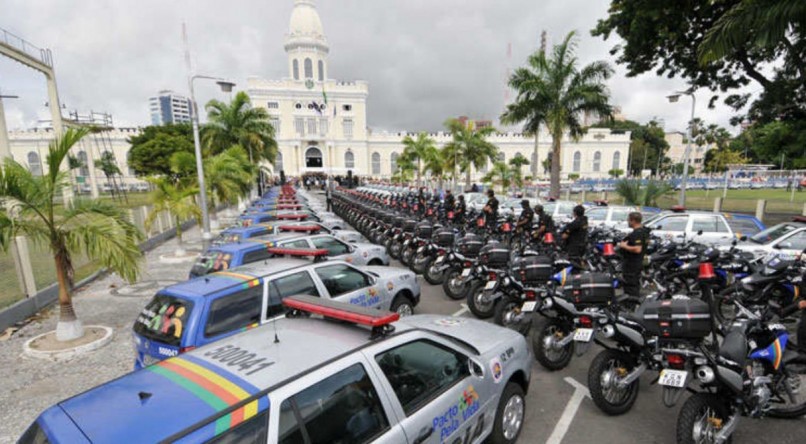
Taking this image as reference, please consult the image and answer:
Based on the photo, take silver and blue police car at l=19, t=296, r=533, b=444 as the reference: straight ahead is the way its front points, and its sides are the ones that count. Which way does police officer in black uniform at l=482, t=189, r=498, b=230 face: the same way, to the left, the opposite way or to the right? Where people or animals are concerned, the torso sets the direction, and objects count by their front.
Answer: to the left

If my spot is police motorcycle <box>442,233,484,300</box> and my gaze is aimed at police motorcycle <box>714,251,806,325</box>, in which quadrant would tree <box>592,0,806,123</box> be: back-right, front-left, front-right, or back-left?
front-left

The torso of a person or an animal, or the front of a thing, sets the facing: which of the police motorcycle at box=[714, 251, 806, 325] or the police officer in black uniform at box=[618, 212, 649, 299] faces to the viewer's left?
the police officer in black uniform

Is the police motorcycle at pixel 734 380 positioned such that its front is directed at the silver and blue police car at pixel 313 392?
no

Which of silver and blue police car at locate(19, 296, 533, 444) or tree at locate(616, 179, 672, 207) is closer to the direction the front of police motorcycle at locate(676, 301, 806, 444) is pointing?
the tree

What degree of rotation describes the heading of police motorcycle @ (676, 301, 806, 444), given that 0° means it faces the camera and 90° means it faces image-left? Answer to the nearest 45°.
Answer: approximately 225°

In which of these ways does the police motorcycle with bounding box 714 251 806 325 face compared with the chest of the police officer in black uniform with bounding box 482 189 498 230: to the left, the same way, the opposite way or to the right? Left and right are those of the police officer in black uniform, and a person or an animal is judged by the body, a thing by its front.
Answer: the opposite way

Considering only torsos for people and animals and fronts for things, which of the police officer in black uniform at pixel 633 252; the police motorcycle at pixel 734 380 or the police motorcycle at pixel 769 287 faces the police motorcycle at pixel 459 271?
the police officer in black uniform

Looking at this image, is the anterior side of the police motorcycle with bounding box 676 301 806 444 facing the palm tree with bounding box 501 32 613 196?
no

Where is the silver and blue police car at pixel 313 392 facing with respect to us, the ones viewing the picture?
facing away from the viewer and to the right of the viewer

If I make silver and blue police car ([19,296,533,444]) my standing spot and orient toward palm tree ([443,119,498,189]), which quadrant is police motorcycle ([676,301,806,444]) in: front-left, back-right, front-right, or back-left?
front-right

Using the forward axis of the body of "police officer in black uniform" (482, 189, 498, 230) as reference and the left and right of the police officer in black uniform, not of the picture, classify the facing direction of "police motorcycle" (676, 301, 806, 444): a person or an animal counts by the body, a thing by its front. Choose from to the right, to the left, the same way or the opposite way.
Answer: the opposite way

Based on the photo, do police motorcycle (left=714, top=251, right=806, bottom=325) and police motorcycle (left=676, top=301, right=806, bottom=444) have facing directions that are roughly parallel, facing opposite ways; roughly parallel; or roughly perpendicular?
roughly parallel

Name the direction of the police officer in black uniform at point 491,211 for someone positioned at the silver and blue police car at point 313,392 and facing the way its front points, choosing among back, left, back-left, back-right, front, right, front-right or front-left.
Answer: front
